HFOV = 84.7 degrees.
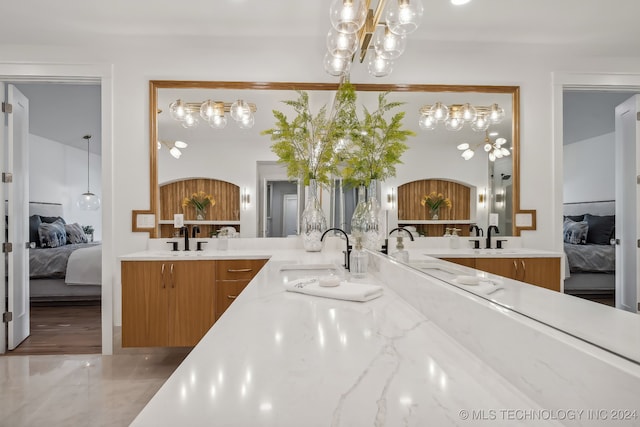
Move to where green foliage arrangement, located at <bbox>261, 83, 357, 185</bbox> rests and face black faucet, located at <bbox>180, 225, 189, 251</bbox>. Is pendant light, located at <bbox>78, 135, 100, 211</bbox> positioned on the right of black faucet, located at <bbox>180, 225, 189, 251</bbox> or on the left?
right

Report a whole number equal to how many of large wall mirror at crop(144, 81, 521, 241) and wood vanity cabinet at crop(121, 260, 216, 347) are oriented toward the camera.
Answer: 2

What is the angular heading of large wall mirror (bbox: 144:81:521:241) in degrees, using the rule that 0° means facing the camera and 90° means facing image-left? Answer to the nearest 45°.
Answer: approximately 0°

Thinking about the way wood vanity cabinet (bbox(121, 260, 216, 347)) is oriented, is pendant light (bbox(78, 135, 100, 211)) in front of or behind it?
behind

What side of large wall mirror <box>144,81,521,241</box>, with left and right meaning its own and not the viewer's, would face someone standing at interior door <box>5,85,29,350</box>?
right

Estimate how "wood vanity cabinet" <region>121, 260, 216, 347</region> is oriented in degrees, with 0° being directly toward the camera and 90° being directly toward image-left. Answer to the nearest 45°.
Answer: approximately 0°

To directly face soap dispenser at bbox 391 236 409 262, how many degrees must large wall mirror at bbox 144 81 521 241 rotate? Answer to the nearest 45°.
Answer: approximately 45° to its left
